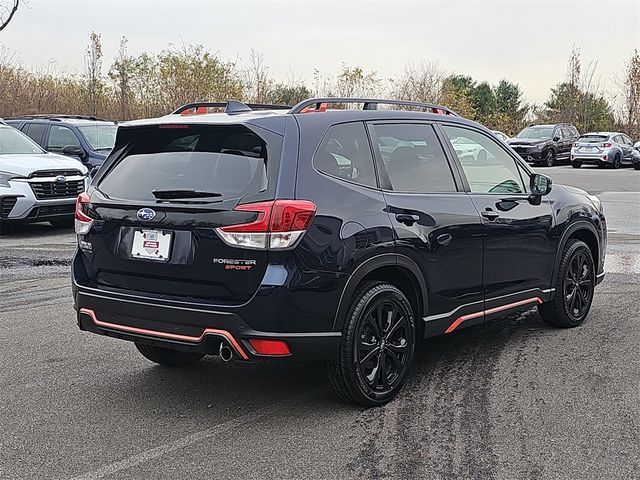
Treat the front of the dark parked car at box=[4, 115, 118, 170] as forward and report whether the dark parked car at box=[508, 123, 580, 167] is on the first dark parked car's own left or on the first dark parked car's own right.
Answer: on the first dark parked car's own left

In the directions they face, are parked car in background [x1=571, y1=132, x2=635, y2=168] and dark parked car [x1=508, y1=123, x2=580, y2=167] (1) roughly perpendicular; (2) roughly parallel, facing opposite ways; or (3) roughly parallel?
roughly parallel, facing opposite ways

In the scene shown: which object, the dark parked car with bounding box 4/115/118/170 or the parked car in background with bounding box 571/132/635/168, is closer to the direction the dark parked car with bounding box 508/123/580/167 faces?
the dark parked car

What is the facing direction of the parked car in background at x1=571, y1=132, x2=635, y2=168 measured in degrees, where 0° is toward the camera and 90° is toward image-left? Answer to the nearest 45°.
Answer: approximately 225°

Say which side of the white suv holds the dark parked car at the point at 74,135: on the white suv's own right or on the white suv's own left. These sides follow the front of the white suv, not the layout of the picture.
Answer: on the white suv's own left

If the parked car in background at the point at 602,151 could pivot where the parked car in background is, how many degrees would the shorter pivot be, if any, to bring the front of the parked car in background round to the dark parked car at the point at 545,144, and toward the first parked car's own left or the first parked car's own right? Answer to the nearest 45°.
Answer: approximately 135° to the first parked car's own left

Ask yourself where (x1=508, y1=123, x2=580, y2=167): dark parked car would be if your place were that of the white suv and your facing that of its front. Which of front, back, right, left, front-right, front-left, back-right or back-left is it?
left

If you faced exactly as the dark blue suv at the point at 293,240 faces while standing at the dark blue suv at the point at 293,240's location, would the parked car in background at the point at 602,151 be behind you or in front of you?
in front

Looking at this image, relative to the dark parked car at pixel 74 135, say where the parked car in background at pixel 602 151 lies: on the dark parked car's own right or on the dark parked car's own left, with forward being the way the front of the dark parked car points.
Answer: on the dark parked car's own left

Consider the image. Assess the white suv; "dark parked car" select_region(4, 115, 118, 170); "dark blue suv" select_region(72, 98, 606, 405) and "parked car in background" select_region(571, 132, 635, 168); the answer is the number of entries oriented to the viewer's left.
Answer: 0

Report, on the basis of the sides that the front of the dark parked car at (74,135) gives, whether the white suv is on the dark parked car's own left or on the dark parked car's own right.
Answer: on the dark parked car's own right

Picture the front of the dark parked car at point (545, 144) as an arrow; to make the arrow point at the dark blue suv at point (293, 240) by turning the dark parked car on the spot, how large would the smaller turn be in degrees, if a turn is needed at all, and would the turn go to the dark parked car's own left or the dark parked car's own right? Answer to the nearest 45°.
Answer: approximately 45° to the dark parked car's own left

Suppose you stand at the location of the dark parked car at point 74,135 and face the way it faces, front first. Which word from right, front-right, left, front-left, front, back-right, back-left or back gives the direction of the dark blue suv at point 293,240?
front-right

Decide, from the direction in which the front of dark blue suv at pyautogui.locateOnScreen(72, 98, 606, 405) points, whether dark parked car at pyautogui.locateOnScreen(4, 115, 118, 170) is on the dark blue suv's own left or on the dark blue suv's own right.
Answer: on the dark blue suv's own left

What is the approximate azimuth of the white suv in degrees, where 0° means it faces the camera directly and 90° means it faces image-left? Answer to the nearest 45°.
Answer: approximately 315°

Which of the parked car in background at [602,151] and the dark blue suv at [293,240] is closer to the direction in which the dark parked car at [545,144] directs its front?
the dark blue suv

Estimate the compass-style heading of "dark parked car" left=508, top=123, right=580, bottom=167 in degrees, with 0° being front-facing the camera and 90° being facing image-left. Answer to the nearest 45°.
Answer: approximately 45°

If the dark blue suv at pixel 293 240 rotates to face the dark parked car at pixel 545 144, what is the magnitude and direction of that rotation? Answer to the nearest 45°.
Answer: approximately 45° to its left

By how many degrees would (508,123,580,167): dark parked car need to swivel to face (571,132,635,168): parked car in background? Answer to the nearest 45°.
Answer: approximately 135° to its left
